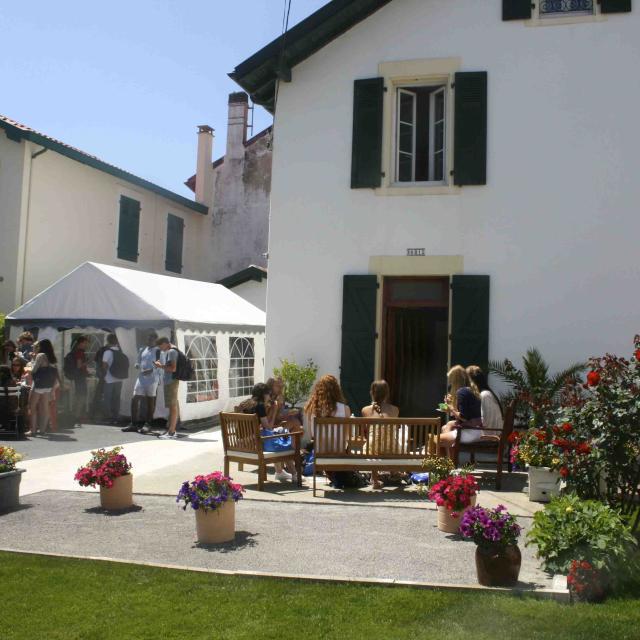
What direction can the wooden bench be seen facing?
away from the camera

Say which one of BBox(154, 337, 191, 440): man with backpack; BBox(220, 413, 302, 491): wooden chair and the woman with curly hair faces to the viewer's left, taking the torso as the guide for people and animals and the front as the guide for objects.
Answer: the man with backpack

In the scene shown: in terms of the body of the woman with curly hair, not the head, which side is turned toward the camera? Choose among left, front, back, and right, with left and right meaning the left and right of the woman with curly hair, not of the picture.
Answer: back

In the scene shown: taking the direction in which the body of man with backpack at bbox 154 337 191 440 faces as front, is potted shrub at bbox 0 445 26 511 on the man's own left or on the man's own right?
on the man's own left

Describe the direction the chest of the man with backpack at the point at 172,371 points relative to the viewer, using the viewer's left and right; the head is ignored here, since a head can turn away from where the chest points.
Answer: facing to the left of the viewer

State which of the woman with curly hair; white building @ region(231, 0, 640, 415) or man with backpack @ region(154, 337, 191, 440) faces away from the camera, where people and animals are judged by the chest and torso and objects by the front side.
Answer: the woman with curly hair

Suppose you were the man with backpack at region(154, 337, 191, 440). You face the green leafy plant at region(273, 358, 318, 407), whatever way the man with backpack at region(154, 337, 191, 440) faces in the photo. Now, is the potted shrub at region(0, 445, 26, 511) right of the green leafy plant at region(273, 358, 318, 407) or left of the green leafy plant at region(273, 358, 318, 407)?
right

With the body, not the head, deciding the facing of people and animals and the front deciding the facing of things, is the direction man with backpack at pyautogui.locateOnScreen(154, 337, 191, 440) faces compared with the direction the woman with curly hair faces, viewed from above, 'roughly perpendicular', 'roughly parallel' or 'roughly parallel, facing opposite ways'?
roughly perpendicular

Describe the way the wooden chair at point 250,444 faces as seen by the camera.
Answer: facing away from the viewer and to the right of the viewer

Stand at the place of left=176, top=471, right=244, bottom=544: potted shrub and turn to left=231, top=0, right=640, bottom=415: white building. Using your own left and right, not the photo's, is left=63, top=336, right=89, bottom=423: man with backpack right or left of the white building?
left

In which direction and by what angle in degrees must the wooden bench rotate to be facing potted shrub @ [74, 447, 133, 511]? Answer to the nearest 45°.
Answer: approximately 90° to its left

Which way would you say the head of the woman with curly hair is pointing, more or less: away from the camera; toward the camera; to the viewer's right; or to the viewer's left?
away from the camera
